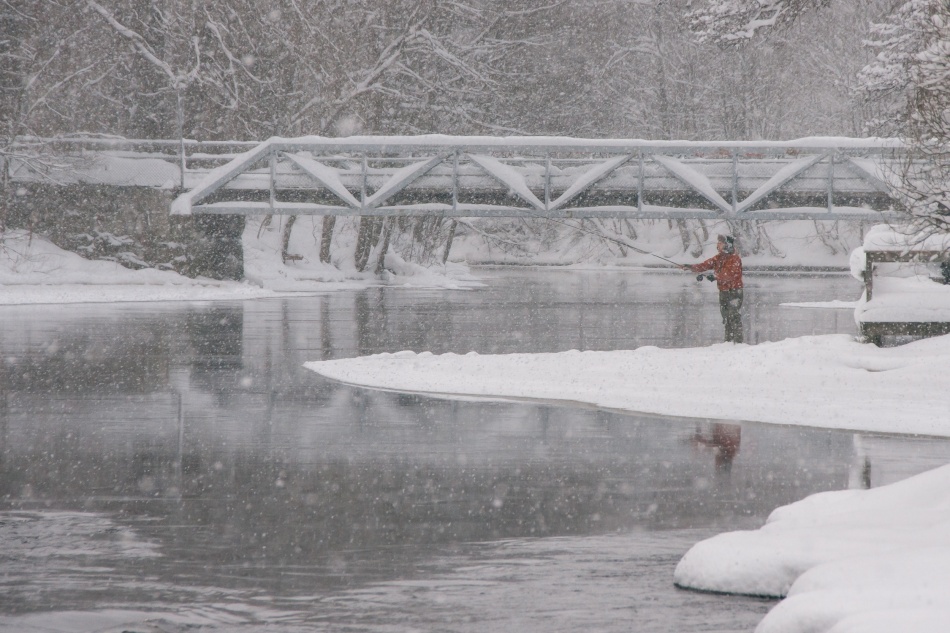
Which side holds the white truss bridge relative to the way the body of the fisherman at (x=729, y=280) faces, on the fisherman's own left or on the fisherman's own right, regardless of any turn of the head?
on the fisherman's own right

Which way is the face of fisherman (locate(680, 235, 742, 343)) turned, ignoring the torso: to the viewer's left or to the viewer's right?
to the viewer's left

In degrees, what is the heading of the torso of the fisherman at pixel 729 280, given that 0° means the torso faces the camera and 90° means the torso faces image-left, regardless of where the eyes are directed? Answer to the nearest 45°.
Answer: approximately 45°
